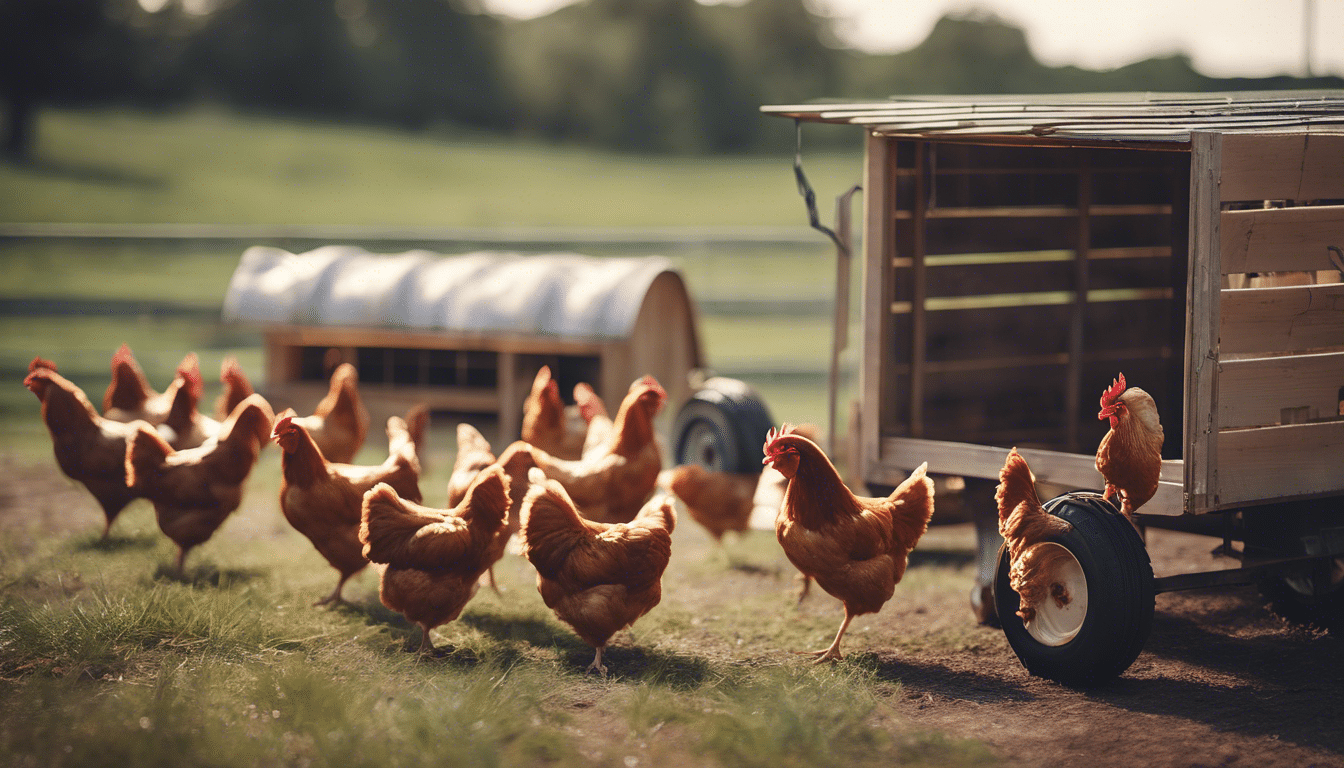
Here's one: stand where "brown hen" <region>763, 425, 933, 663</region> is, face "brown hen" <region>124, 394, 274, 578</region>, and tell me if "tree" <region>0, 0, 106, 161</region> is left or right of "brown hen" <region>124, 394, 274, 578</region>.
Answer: right

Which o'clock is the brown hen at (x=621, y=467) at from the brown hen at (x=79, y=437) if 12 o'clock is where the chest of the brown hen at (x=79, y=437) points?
the brown hen at (x=621, y=467) is roughly at 7 o'clock from the brown hen at (x=79, y=437).

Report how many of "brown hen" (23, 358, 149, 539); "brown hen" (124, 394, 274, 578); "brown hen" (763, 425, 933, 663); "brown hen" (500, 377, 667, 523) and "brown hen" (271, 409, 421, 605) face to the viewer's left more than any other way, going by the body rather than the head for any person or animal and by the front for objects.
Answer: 3

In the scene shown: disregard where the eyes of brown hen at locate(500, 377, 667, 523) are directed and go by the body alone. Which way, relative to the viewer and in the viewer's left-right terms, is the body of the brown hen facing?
facing to the right of the viewer

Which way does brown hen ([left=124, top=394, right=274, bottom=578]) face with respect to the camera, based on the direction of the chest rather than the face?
to the viewer's right

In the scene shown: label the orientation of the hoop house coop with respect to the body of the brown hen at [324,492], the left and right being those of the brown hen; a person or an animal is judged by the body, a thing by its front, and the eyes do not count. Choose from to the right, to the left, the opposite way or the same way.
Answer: to the left

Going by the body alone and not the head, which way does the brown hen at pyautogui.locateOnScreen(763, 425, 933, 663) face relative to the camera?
to the viewer's left

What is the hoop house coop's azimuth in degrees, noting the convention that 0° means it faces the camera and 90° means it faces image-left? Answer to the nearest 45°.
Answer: approximately 0°

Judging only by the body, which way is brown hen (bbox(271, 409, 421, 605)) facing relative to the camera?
to the viewer's left

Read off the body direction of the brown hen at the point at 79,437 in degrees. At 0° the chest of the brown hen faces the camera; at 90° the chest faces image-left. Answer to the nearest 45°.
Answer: approximately 90°

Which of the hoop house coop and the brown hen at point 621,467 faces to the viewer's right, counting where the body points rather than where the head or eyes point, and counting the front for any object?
the brown hen

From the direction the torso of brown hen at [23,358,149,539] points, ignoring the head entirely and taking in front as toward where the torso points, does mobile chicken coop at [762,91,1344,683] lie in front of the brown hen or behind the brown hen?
behind
